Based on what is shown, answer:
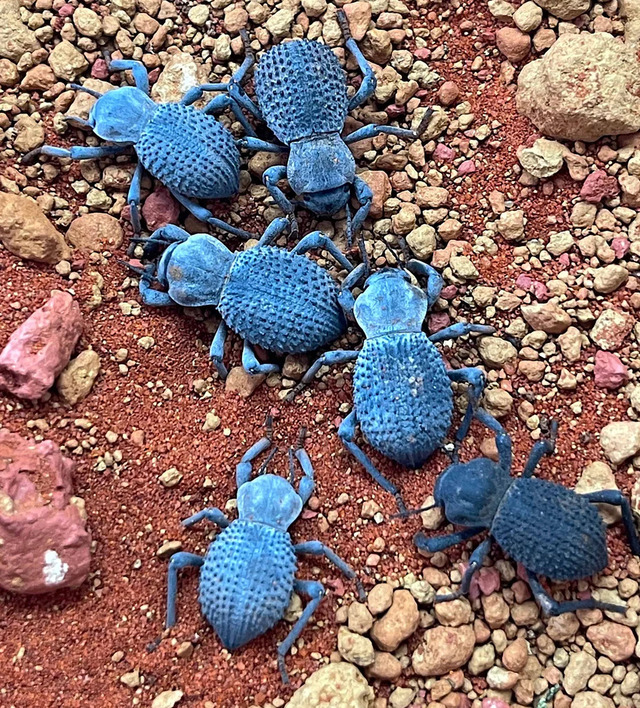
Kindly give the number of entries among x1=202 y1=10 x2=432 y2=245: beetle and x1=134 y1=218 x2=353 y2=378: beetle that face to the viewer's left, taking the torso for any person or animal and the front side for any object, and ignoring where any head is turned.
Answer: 1

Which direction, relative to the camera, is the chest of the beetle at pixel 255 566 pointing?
away from the camera

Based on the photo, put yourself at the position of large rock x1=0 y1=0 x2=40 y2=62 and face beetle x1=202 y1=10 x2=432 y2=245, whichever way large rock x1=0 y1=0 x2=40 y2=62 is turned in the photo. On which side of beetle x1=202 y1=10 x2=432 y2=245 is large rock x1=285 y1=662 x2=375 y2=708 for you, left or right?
right

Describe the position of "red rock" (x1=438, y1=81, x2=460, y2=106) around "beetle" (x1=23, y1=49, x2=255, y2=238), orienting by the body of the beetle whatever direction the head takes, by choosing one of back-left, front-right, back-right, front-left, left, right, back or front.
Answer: back-right

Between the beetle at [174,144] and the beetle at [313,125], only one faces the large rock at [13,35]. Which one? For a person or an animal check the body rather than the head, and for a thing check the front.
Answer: the beetle at [174,144]

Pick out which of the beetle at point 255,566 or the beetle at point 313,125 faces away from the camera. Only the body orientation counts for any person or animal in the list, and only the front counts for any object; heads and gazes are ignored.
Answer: the beetle at point 255,566

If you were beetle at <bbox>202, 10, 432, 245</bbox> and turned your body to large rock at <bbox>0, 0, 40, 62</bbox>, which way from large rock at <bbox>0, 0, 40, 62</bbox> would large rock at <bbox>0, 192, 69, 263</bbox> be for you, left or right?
left

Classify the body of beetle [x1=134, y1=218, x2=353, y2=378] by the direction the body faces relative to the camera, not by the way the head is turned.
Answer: to the viewer's left

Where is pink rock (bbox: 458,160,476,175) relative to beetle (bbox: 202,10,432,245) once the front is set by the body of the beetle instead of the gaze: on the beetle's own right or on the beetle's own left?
on the beetle's own left
